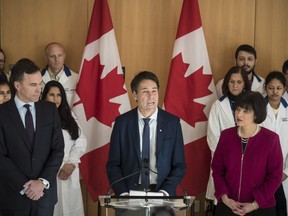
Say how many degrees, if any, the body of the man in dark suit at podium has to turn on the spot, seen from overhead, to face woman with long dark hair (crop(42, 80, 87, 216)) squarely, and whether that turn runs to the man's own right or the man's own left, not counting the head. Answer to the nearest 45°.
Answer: approximately 135° to the man's own right

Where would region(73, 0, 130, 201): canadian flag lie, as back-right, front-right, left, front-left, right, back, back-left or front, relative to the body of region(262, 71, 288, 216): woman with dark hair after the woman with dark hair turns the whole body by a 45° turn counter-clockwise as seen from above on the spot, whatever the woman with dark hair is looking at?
back-right

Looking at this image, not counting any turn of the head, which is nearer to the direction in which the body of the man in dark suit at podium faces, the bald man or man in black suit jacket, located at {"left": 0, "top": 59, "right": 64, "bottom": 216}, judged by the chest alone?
the man in black suit jacket

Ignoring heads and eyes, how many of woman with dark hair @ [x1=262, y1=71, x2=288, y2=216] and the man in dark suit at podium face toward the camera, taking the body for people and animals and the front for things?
2

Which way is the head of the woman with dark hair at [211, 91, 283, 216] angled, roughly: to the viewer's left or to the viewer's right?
to the viewer's left

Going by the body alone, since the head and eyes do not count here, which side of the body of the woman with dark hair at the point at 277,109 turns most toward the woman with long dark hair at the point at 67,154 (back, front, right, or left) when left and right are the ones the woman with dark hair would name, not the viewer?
right

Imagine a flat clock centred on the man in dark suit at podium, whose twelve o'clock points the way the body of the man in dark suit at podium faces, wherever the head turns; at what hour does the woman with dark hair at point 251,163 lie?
The woman with dark hair is roughly at 9 o'clock from the man in dark suit at podium.

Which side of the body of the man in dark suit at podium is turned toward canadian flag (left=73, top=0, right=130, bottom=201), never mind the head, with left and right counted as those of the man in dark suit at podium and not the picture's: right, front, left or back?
back

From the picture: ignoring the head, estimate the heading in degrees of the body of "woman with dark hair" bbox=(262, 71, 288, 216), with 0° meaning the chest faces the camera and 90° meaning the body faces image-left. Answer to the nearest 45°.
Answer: approximately 0°
